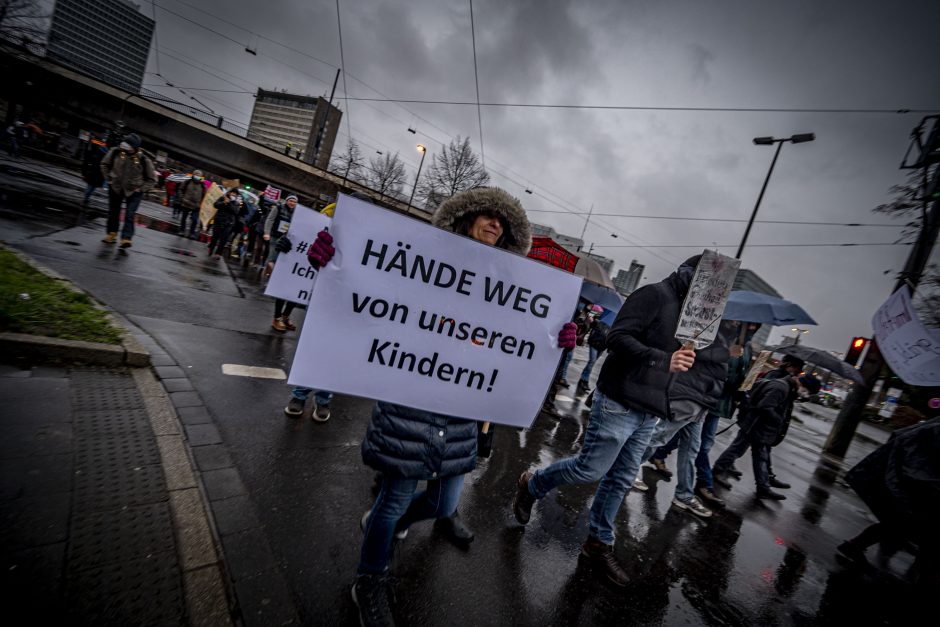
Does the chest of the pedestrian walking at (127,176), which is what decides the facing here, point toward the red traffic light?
no

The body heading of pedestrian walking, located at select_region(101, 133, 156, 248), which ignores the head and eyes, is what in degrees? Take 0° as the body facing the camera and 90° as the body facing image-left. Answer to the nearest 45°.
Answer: approximately 0°

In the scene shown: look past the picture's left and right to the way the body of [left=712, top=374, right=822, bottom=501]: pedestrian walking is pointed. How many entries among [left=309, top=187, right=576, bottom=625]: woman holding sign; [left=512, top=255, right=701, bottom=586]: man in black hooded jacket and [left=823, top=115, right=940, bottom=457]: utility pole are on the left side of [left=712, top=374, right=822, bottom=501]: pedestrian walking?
1

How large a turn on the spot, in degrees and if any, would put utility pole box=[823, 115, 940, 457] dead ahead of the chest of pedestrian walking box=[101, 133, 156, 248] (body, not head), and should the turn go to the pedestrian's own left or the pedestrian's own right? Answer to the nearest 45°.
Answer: approximately 45° to the pedestrian's own left

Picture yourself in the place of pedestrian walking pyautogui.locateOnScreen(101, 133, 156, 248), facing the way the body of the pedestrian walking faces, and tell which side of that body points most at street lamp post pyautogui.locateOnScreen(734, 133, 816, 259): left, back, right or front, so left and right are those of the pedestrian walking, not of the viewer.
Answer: left

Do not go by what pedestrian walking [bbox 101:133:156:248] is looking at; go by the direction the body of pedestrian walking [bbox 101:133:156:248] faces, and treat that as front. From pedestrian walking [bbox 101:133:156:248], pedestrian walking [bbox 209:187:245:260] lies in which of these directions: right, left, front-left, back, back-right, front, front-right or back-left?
back-left

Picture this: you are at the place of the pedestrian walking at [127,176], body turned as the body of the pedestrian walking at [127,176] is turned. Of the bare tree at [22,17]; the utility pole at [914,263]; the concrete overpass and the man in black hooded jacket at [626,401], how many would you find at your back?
2

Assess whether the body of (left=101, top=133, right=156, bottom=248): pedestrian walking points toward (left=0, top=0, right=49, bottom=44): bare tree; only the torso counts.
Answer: no

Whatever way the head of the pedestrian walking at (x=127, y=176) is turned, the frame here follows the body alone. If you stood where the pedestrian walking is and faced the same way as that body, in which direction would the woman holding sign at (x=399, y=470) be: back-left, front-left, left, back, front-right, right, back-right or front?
front

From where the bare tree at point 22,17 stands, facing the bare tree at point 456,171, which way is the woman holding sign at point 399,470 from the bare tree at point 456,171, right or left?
right

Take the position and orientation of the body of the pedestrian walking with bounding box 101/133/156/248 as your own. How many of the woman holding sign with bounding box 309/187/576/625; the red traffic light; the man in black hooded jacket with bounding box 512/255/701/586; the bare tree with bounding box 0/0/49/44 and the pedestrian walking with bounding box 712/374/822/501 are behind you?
1

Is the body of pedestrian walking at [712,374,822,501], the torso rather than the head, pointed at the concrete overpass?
no
